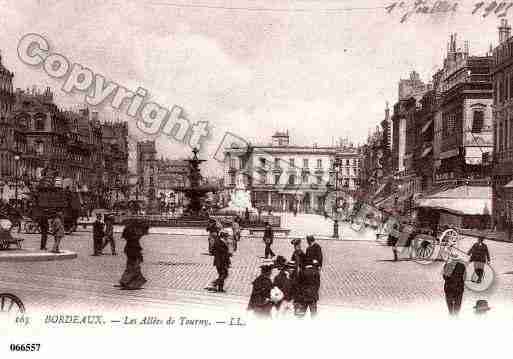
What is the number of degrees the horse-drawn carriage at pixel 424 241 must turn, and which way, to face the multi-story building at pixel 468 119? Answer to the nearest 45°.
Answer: approximately 90° to its right

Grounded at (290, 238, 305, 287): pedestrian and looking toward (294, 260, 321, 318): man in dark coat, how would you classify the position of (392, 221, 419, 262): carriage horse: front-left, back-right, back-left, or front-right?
back-left

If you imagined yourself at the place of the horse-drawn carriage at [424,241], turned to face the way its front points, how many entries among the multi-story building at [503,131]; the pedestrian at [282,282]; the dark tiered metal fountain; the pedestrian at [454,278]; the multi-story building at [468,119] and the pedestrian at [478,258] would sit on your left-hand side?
3

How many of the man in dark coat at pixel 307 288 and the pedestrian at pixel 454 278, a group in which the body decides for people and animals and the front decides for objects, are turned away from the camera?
2

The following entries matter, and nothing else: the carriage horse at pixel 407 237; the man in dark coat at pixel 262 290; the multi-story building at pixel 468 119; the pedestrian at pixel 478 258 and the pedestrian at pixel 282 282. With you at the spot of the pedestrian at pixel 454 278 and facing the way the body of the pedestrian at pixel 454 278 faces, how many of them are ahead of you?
3

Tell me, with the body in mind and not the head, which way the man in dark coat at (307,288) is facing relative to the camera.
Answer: away from the camera

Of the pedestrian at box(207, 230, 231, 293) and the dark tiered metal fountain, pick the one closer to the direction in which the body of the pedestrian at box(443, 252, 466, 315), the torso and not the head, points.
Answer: the dark tiered metal fountain

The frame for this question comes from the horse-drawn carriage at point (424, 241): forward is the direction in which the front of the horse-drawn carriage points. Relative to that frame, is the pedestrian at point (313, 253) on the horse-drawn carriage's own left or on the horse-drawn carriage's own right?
on the horse-drawn carriage's own left

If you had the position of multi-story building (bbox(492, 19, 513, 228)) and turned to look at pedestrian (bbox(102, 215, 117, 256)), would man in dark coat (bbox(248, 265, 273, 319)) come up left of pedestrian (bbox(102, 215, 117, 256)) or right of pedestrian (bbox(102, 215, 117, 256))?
left

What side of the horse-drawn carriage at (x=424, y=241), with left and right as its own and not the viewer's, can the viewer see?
left

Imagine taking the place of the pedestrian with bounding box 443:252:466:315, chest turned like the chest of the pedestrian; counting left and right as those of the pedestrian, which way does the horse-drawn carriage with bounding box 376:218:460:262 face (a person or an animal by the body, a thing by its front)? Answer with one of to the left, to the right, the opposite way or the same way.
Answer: to the left

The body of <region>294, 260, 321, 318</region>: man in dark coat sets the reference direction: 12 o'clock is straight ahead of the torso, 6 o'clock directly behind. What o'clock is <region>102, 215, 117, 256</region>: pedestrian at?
The pedestrian is roughly at 11 o'clock from the man in dark coat.

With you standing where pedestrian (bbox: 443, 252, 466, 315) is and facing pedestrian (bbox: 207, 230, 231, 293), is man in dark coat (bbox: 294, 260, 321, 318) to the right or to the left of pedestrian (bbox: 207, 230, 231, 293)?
left

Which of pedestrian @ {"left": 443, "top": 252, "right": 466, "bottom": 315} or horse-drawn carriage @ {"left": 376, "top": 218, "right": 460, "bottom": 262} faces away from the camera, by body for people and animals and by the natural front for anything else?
the pedestrian

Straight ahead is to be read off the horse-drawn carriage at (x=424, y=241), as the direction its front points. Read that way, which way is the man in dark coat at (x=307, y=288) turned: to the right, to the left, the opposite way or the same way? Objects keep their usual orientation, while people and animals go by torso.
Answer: to the right

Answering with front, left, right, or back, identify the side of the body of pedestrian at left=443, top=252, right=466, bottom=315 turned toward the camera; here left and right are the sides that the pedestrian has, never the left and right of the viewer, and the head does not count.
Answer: back
